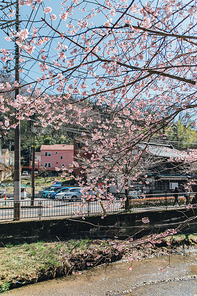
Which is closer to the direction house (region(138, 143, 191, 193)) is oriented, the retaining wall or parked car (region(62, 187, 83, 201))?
the retaining wall

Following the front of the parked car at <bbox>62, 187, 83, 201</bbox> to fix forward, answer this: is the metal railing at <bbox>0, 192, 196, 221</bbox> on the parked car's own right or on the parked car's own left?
on the parked car's own left

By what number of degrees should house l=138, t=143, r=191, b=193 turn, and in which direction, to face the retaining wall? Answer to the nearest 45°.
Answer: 0° — it already faces it

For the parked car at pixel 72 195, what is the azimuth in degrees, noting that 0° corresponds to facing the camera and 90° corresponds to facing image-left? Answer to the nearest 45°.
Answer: approximately 45°

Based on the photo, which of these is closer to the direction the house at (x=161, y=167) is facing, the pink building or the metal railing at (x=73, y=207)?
the metal railing

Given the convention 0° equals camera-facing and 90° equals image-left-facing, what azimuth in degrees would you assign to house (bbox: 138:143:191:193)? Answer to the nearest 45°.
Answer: approximately 0°

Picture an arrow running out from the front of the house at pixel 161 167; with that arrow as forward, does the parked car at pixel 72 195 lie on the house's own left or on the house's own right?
on the house's own right

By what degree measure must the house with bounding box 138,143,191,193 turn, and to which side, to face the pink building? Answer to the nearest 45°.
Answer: approximately 135° to its right
